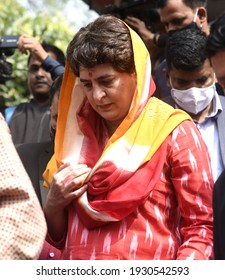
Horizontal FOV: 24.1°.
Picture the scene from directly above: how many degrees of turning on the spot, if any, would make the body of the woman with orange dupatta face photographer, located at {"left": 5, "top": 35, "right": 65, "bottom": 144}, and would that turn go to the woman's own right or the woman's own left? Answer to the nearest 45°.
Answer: approximately 135° to the woman's own right

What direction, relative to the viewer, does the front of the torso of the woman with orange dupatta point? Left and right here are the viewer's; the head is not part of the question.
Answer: facing the viewer and to the left of the viewer

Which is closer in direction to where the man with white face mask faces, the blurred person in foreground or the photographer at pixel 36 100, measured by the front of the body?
the blurred person in foreground

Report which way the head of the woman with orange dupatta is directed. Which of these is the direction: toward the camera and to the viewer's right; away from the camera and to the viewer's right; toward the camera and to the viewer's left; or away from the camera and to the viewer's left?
toward the camera and to the viewer's left

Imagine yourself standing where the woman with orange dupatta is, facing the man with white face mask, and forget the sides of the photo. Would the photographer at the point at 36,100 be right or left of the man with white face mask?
left

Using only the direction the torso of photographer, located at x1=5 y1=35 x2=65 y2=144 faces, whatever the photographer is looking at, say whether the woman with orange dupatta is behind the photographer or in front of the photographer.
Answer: in front

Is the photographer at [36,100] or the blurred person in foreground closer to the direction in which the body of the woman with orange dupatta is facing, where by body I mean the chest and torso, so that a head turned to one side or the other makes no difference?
the blurred person in foreground

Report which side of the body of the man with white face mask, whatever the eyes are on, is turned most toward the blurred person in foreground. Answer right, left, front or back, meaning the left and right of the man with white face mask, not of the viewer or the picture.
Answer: front

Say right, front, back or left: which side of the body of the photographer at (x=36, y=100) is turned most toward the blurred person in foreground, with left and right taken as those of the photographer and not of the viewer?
front

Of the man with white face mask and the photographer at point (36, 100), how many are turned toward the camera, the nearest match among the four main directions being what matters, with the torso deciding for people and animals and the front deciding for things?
2

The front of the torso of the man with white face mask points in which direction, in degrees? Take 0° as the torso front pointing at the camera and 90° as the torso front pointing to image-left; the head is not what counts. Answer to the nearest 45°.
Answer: approximately 0°

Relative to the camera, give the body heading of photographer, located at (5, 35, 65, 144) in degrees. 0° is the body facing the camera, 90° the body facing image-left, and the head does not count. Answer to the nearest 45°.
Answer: approximately 0°
